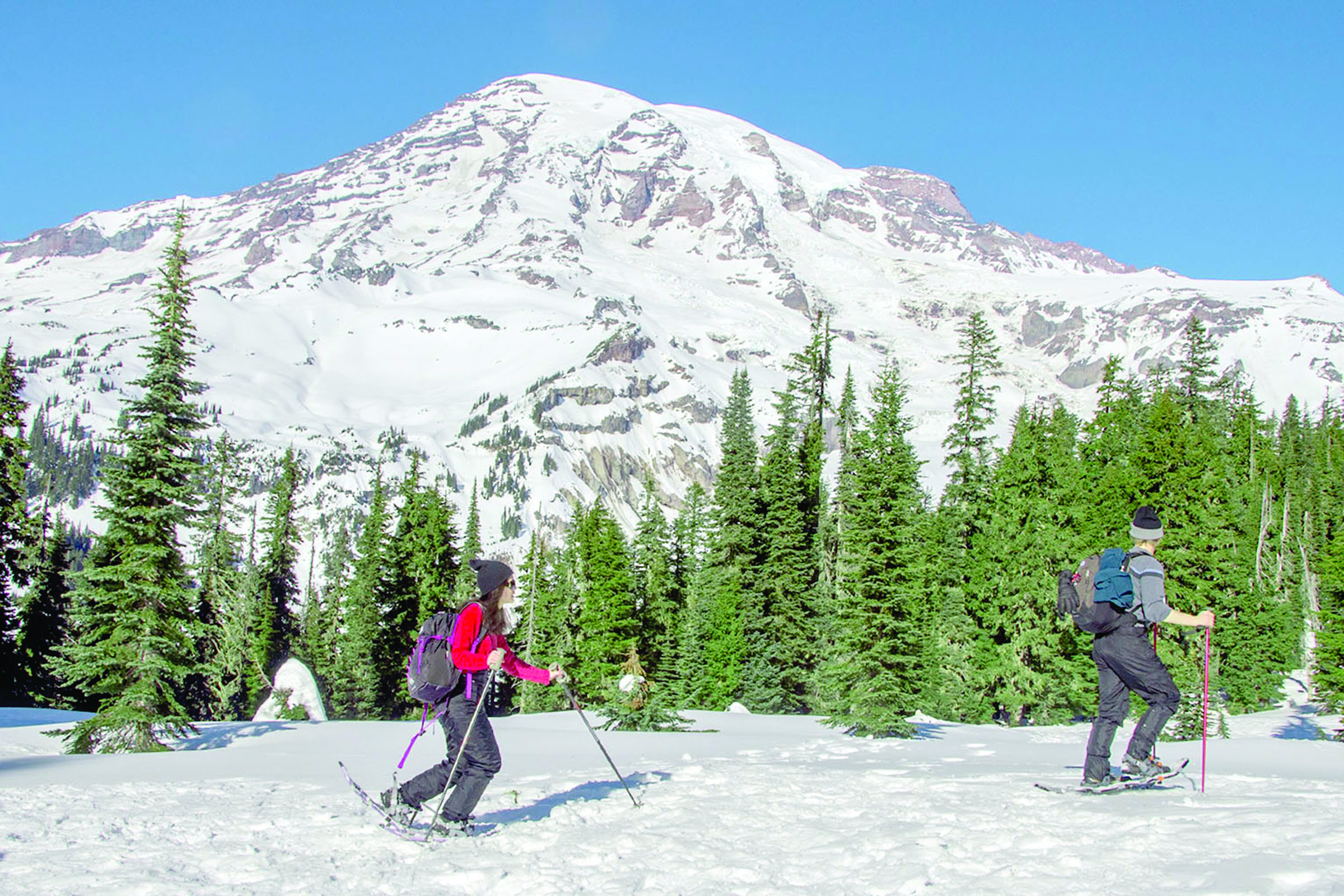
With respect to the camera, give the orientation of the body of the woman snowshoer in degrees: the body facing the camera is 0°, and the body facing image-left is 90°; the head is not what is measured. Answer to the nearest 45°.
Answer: approximately 270°

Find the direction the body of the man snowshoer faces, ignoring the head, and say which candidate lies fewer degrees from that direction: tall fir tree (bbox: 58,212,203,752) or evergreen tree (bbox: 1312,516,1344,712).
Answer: the evergreen tree

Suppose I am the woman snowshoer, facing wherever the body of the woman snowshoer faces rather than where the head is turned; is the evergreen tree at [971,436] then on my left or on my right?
on my left

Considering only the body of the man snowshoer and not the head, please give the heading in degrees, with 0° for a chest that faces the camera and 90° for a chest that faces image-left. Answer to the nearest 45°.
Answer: approximately 270°
